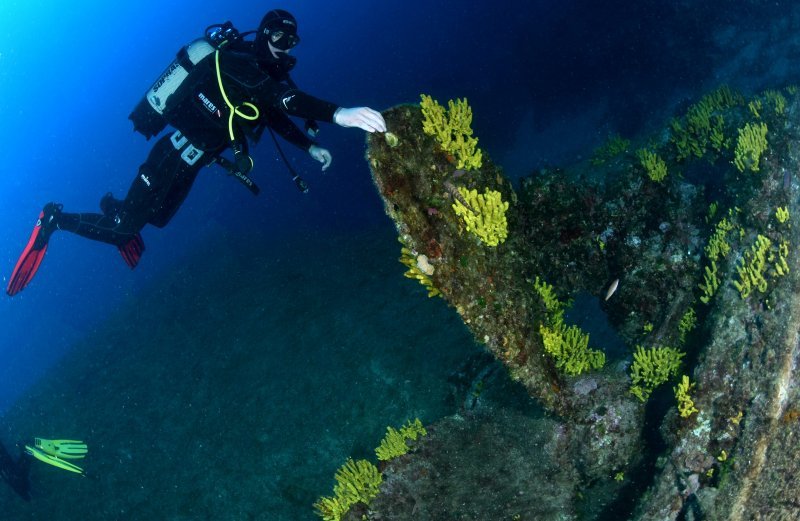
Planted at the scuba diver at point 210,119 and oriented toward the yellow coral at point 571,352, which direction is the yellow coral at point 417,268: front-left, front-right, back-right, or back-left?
front-right

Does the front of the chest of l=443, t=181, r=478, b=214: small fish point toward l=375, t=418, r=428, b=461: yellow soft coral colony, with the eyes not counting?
no

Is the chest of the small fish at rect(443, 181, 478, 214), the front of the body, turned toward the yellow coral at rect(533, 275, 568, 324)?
no
